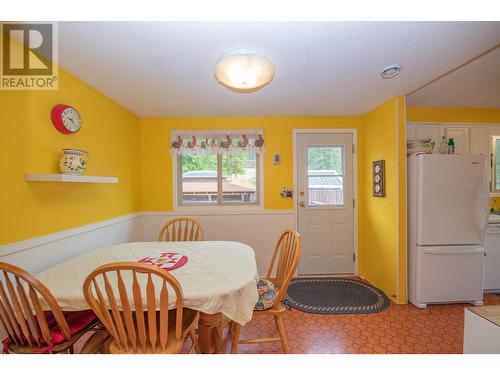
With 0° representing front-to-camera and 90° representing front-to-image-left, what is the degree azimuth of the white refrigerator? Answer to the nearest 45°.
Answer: approximately 0°

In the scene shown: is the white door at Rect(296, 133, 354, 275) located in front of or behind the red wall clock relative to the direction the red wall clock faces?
in front

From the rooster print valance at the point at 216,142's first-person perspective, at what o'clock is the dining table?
The dining table is roughly at 12 o'clock from the rooster print valance.

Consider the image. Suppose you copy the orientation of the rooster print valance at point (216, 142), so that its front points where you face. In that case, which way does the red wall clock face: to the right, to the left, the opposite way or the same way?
to the left

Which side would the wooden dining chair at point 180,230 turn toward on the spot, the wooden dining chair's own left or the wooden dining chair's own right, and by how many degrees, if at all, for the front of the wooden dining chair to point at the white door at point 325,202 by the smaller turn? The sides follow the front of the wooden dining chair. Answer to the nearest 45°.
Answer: approximately 90° to the wooden dining chair's own left

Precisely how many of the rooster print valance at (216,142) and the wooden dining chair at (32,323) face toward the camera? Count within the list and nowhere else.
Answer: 1

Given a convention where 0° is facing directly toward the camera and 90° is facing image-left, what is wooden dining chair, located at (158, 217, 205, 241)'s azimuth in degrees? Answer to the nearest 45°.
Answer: approximately 0°

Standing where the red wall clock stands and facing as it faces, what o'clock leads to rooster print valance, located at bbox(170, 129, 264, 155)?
The rooster print valance is roughly at 10 o'clock from the red wall clock.

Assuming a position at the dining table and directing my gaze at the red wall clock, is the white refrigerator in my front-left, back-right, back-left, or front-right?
back-right
